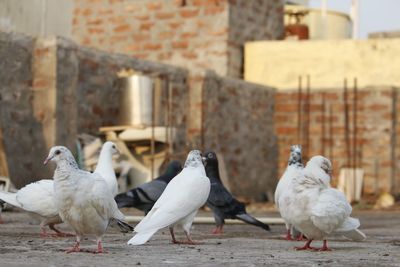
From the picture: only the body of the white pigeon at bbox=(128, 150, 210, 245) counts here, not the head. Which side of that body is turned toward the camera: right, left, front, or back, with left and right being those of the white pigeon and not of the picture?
right

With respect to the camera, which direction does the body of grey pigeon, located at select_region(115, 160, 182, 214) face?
to the viewer's right

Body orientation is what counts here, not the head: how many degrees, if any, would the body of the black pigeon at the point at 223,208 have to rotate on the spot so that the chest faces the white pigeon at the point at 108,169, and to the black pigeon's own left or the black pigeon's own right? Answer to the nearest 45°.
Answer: approximately 45° to the black pigeon's own left

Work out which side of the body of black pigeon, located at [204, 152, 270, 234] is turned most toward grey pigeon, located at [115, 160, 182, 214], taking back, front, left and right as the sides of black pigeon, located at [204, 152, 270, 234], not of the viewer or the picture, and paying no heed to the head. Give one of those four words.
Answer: front

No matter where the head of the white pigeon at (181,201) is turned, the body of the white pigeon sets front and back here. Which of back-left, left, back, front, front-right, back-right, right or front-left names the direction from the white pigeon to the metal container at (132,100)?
left

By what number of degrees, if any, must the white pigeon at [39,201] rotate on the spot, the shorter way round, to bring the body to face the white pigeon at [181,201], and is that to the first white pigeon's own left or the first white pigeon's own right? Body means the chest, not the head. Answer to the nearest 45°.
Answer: approximately 45° to the first white pigeon's own right

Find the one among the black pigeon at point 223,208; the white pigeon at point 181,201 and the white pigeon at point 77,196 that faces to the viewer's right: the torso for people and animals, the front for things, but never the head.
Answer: the white pigeon at point 181,201

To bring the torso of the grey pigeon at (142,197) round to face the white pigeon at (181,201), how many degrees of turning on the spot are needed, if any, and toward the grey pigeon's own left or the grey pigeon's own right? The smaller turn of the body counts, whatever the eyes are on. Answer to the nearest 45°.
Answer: approximately 90° to the grey pigeon's own right
